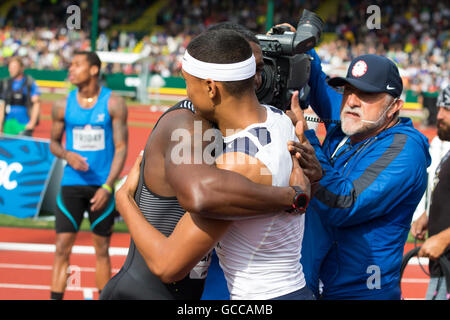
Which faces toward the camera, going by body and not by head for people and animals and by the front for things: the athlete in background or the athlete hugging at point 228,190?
the athlete in background

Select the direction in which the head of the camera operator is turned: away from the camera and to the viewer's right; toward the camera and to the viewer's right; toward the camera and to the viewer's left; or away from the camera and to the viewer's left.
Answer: toward the camera and to the viewer's left

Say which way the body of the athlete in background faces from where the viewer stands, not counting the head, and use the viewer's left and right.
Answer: facing the viewer

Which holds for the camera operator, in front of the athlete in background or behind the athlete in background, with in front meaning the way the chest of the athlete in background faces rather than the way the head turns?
in front

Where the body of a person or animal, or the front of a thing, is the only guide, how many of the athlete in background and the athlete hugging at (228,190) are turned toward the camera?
1

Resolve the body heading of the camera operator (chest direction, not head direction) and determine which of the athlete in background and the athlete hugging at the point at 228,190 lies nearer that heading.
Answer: the athlete hugging

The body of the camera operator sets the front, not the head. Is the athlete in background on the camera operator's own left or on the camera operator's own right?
on the camera operator's own right

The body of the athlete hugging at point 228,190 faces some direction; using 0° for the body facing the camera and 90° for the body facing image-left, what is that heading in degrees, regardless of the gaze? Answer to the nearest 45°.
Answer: approximately 315°

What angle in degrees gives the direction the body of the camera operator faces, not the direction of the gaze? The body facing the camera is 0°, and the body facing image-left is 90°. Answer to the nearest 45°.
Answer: approximately 45°
